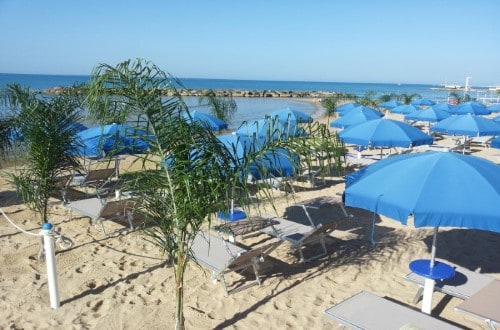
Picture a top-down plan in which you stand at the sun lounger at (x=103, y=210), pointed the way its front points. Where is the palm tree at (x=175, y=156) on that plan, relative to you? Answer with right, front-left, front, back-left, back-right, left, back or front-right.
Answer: back-left

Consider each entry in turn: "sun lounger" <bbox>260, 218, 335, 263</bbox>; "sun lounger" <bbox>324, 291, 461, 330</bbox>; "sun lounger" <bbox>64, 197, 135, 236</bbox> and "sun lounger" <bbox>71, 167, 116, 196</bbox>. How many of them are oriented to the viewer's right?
0

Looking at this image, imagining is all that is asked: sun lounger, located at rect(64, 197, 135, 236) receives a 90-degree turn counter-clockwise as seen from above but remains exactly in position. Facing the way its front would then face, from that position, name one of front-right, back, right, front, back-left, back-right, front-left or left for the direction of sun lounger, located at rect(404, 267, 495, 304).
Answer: left

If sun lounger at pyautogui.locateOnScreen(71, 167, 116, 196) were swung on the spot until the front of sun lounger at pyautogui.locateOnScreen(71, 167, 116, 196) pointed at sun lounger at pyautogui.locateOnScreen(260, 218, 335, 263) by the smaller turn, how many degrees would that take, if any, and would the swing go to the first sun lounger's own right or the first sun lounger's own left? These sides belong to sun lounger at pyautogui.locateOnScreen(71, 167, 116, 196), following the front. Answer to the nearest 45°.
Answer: approximately 180°

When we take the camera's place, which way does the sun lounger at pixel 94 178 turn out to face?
facing away from the viewer and to the left of the viewer

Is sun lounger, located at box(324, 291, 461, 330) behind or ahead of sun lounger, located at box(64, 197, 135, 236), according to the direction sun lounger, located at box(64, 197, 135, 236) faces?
behind

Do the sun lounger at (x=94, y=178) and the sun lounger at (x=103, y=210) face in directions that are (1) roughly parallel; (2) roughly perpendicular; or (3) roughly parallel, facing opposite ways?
roughly parallel

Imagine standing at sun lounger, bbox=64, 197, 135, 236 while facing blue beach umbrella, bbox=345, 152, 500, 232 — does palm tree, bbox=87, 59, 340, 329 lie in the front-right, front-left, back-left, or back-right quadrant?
front-right

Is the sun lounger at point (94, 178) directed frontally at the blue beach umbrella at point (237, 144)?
no

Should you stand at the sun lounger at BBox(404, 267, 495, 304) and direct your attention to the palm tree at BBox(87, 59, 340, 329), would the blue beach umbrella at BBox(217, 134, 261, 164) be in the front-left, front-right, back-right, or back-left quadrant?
front-right

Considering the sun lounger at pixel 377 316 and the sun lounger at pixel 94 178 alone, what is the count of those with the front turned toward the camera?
0

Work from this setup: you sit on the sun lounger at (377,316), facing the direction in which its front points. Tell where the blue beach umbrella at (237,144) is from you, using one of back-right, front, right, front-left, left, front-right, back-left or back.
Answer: front

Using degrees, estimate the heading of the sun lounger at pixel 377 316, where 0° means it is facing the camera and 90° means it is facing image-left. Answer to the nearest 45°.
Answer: approximately 135°

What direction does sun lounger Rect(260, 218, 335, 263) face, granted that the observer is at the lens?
facing away from the viewer and to the left of the viewer

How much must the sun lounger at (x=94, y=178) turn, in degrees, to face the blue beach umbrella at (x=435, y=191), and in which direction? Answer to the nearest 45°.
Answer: approximately 180°

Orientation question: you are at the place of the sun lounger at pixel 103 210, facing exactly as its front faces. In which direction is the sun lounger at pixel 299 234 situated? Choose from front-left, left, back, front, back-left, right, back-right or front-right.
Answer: back

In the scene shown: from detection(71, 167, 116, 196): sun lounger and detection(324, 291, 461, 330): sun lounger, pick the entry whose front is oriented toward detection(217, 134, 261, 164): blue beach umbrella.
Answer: detection(324, 291, 461, 330): sun lounger
